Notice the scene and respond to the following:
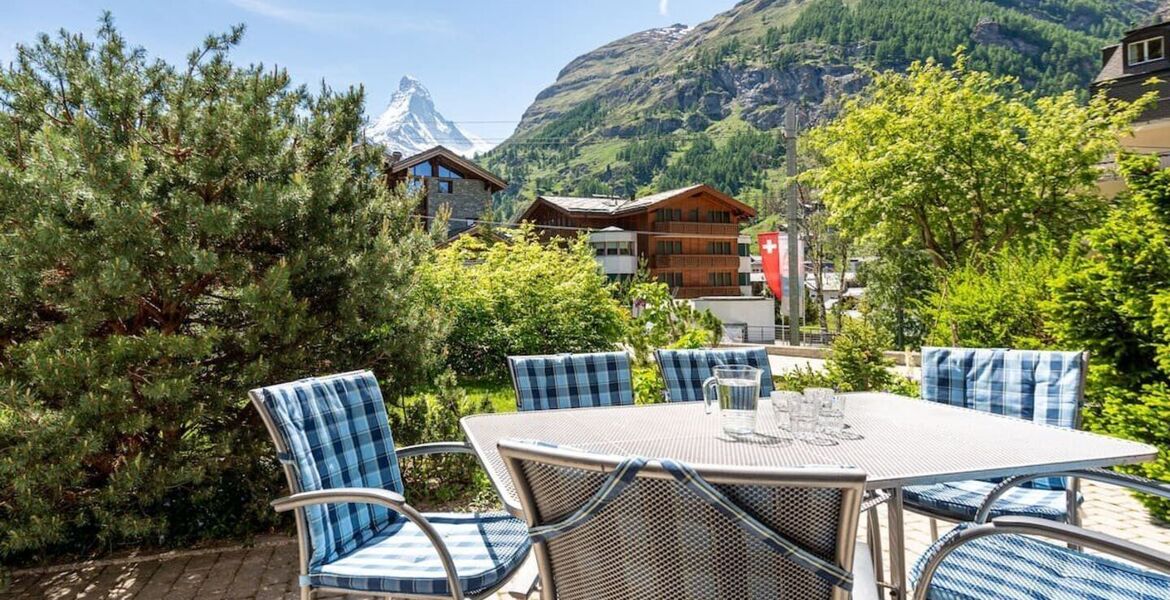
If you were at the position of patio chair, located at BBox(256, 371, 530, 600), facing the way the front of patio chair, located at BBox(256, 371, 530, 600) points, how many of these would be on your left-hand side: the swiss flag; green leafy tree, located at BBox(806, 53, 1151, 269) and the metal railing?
3

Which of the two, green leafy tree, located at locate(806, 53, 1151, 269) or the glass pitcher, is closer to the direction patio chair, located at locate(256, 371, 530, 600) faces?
the glass pitcher

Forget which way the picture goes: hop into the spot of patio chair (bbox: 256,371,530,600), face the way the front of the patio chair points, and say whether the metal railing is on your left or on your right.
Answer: on your left

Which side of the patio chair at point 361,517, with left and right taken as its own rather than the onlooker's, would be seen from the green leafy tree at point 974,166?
left

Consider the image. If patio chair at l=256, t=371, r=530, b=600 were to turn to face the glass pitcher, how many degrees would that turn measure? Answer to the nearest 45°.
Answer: approximately 45° to its left

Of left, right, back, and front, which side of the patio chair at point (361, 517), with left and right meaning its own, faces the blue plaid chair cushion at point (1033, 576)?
front

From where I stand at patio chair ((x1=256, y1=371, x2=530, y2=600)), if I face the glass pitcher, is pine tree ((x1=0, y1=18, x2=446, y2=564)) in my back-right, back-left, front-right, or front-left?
back-left

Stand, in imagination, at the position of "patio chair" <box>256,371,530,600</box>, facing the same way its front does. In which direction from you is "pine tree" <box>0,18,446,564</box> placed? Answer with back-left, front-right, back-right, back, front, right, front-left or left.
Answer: back

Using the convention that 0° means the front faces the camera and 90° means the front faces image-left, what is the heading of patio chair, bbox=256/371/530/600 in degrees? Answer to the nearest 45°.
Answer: approximately 315°

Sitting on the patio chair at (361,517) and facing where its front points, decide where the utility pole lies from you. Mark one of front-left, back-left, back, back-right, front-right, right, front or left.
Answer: left

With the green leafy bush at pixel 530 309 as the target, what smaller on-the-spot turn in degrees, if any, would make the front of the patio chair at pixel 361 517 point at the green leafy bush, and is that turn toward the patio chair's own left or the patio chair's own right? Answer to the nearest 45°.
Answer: approximately 135° to the patio chair's own left

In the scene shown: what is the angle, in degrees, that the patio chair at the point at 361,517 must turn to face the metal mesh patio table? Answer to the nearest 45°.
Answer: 0° — it already faces it

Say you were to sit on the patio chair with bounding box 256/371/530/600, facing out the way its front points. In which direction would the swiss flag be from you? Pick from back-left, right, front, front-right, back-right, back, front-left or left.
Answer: left

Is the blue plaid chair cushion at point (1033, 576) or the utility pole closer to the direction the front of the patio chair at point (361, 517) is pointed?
the blue plaid chair cushion

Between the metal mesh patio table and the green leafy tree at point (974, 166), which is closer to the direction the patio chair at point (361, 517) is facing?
the metal mesh patio table

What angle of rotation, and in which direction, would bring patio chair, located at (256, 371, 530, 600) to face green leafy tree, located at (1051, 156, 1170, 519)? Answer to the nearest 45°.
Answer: approximately 45° to its left
